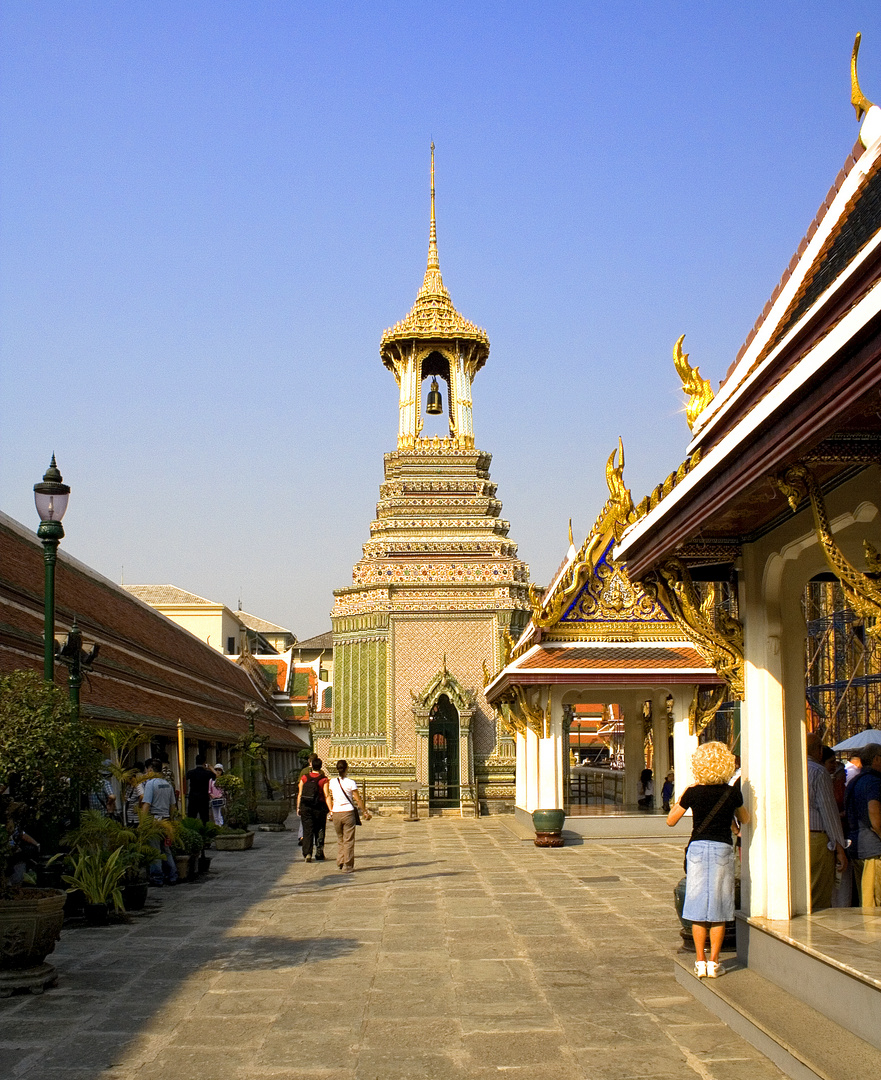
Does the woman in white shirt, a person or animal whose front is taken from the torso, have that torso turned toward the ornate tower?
yes

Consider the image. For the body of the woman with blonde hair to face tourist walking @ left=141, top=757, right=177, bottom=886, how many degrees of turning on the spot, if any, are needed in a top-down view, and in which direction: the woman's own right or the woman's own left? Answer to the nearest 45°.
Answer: approximately 45° to the woman's own left

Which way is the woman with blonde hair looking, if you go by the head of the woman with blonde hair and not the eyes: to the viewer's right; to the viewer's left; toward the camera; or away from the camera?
away from the camera

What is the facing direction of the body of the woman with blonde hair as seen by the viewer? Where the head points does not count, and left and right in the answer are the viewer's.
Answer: facing away from the viewer

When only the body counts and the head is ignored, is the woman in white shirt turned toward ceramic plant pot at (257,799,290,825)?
yes

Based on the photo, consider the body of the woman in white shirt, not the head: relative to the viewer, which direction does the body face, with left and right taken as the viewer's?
facing away from the viewer

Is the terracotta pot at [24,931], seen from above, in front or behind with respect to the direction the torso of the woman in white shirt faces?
behind

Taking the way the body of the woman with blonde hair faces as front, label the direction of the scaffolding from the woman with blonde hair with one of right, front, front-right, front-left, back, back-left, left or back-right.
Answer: front

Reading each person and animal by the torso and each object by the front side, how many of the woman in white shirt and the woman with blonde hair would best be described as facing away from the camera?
2
